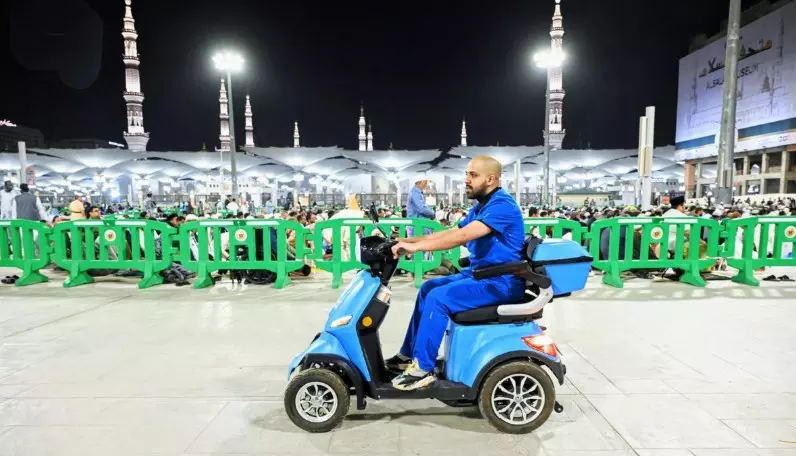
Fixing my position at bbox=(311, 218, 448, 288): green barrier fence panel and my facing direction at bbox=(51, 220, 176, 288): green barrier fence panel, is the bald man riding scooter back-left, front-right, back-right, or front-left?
back-left

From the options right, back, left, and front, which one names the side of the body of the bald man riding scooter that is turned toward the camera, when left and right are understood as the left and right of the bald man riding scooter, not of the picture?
left

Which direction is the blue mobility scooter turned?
to the viewer's left

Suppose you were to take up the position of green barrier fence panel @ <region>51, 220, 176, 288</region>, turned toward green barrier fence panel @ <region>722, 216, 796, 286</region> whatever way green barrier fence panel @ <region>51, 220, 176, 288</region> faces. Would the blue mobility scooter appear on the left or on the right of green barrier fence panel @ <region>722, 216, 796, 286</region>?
right

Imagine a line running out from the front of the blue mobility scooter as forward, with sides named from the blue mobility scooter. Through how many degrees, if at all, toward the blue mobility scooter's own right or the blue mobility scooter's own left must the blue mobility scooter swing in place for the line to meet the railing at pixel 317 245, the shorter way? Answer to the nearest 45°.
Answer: approximately 45° to the blue mobility scooter's own right

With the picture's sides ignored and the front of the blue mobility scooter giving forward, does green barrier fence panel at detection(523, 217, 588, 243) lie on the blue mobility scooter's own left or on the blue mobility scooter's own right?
on the blue mobility scooter's own right

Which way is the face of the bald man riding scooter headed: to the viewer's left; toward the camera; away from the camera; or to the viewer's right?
to the viewer's left

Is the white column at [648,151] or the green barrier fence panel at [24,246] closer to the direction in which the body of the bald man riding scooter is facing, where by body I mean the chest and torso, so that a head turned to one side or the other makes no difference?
the green barrier fence panel
